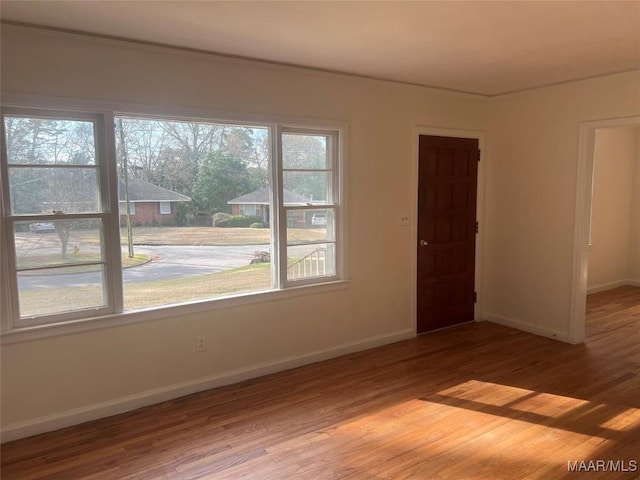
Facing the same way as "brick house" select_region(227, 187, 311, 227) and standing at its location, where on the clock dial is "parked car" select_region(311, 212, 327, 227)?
The parked car is roughly at 8 o'clock from the brick house.

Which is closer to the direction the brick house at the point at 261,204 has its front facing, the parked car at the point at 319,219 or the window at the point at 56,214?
the window

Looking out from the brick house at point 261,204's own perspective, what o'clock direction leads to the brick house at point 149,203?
the brick house at point 149,203 is roughly at 2 o'clock from the brick house at point 261,204.

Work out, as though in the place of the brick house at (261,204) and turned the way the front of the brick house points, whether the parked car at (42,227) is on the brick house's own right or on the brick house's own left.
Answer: on the brick house's own right

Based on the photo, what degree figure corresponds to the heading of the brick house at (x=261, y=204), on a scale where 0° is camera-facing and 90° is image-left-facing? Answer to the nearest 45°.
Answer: approximately 0°

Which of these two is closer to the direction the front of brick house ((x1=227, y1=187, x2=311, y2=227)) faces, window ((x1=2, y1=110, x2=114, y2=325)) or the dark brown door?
the window
